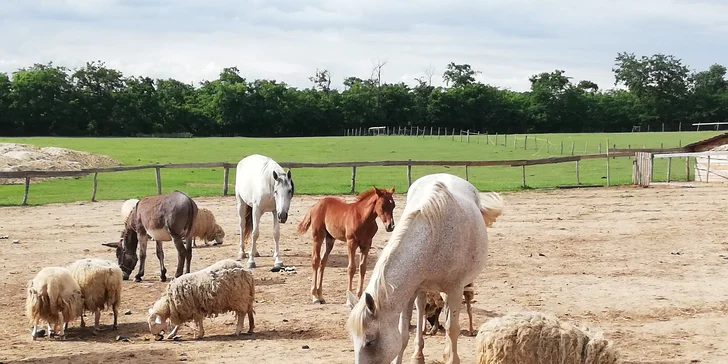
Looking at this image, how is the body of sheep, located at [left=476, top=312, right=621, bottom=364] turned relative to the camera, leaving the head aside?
to the viewer's right

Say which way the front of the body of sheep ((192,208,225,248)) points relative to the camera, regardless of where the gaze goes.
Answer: to the viewer's right

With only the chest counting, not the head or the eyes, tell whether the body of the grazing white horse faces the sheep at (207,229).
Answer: no

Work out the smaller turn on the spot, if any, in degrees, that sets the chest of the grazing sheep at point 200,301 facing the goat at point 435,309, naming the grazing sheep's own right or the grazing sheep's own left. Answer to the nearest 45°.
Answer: approximately 180°

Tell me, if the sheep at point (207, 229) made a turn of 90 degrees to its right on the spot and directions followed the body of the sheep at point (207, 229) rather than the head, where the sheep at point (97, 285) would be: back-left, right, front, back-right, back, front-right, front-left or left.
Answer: front

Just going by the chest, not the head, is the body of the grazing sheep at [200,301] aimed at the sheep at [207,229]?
no

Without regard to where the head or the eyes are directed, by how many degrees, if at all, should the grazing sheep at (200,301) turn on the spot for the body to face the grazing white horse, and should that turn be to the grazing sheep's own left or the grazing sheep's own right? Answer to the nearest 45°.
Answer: approximately 135° to the grazing sheep's own left

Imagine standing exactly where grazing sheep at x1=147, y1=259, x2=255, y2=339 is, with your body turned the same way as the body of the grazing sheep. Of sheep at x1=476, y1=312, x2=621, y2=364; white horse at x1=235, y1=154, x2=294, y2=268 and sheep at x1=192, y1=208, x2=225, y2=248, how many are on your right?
2

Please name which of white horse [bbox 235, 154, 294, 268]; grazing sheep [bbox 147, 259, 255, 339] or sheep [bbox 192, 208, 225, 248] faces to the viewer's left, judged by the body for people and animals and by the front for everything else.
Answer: the grazing sheep

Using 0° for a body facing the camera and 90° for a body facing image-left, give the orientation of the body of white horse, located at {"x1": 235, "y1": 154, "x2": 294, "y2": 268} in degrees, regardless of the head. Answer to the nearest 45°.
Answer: approximately 315°

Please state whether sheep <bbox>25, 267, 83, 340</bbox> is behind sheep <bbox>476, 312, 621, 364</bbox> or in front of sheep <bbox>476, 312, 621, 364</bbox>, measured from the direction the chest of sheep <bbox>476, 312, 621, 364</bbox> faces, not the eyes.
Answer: behind

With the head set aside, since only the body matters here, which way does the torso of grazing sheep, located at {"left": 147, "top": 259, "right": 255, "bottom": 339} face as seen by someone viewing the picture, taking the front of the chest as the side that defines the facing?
to the viewer's left

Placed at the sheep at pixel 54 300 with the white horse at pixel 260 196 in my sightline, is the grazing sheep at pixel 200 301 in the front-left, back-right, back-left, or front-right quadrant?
front-right
